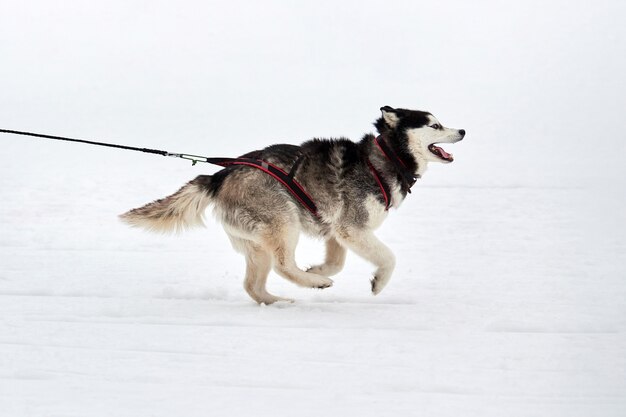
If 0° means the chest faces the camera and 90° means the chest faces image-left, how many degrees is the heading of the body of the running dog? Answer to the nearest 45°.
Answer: approximately 270°
